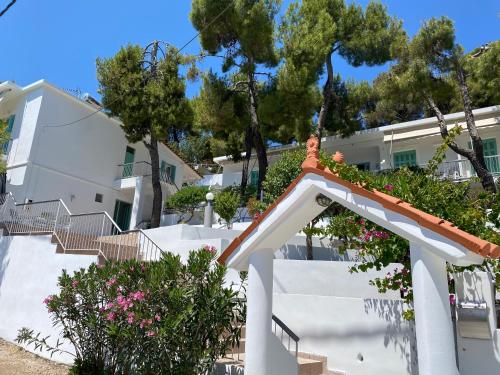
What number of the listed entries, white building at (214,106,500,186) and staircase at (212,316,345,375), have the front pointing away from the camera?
0

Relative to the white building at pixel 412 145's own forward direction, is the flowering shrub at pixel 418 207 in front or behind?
in front

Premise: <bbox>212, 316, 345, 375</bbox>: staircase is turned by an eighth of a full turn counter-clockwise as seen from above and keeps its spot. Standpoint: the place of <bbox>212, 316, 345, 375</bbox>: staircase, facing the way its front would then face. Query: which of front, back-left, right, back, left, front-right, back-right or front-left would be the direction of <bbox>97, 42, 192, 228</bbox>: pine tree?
back

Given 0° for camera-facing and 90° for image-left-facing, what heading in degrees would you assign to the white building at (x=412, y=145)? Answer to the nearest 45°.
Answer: approximately 45°

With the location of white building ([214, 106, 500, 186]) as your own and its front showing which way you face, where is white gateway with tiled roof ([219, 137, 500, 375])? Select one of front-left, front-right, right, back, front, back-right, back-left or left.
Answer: front-left

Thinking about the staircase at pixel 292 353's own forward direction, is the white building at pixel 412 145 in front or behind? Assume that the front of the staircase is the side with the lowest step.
behind

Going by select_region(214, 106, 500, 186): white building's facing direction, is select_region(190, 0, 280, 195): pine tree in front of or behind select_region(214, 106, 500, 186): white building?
in front

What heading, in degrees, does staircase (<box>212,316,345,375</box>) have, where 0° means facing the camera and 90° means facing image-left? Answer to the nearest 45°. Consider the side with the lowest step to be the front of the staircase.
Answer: approximately 0°

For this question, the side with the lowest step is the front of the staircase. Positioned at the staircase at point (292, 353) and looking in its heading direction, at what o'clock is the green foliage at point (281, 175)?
The green foliage is roughly at 6 o'clock from the staircase.
